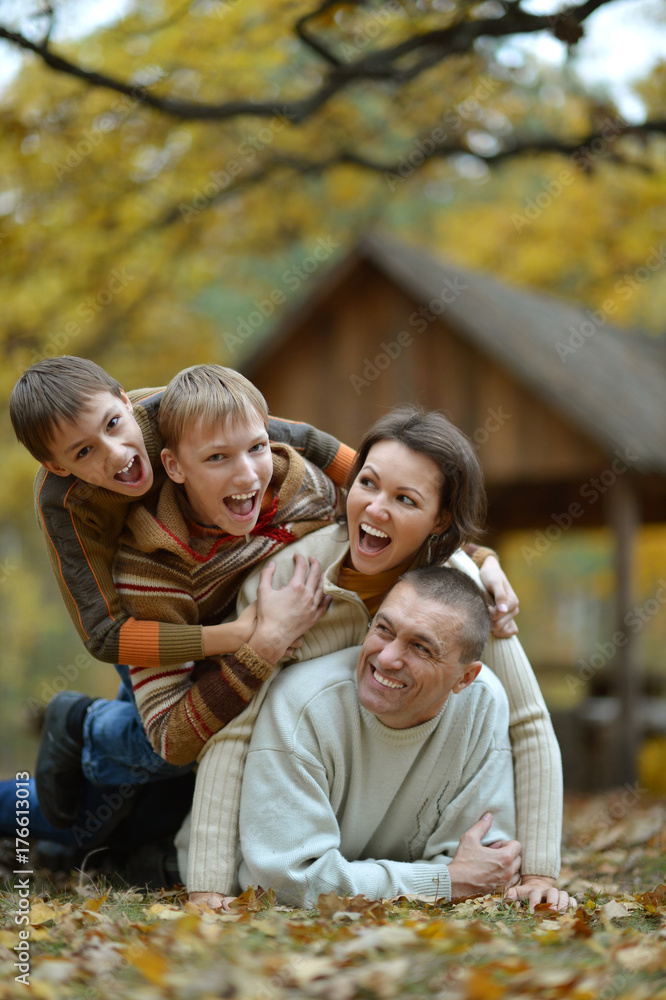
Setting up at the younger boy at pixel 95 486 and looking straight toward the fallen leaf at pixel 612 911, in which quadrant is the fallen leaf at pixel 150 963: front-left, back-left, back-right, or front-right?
front-right

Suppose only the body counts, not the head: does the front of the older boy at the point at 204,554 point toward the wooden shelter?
no

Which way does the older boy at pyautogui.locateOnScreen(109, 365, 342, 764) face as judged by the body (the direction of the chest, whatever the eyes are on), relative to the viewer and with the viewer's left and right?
facing the viewer and to the right of the viewer

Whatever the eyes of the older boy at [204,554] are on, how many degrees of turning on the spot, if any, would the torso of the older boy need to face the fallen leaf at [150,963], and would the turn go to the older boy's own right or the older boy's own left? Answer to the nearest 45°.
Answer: approximately 45° to the older boy's own right
